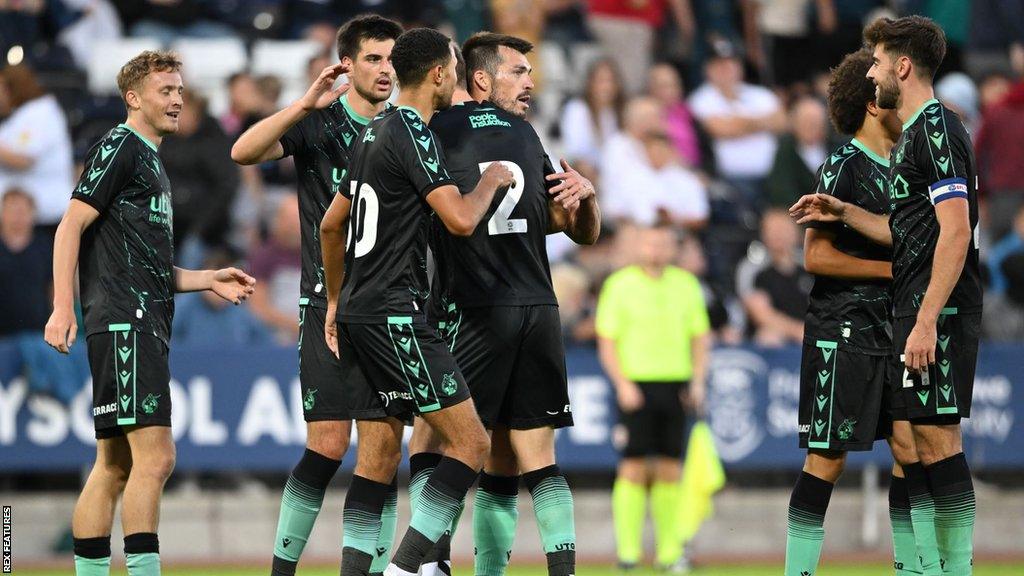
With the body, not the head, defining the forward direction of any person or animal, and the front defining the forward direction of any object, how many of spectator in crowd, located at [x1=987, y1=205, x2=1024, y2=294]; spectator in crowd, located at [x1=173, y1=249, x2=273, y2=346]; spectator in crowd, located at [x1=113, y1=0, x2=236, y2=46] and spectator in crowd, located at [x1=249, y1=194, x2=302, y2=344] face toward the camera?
4

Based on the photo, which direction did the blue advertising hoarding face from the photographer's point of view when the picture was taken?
facing the viewer

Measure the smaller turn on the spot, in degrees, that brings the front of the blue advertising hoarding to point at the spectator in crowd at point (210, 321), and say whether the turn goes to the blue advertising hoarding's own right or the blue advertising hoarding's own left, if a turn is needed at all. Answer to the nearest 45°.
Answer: approximately 135° to the blue advertising hoarding's own right

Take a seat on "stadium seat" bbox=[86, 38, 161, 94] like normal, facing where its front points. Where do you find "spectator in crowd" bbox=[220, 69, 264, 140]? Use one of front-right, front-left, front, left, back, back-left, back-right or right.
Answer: front-left

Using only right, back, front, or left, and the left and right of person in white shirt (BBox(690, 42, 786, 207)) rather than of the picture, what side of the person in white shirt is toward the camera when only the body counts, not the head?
front

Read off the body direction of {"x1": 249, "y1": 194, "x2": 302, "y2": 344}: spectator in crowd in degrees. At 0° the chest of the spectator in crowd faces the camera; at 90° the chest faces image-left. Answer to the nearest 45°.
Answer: approximately 0°

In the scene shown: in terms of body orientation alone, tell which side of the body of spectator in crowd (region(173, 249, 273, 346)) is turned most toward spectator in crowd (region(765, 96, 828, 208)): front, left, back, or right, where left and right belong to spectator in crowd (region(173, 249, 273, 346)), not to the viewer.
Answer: left

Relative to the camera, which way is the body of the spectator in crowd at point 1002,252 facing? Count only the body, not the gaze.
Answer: toward the camera

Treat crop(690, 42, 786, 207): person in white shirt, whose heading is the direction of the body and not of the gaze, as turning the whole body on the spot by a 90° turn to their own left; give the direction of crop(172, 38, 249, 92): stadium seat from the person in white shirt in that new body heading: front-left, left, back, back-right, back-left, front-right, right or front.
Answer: back

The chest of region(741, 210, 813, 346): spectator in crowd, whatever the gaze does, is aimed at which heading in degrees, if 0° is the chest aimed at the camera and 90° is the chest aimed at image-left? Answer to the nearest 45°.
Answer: approximately 0°
